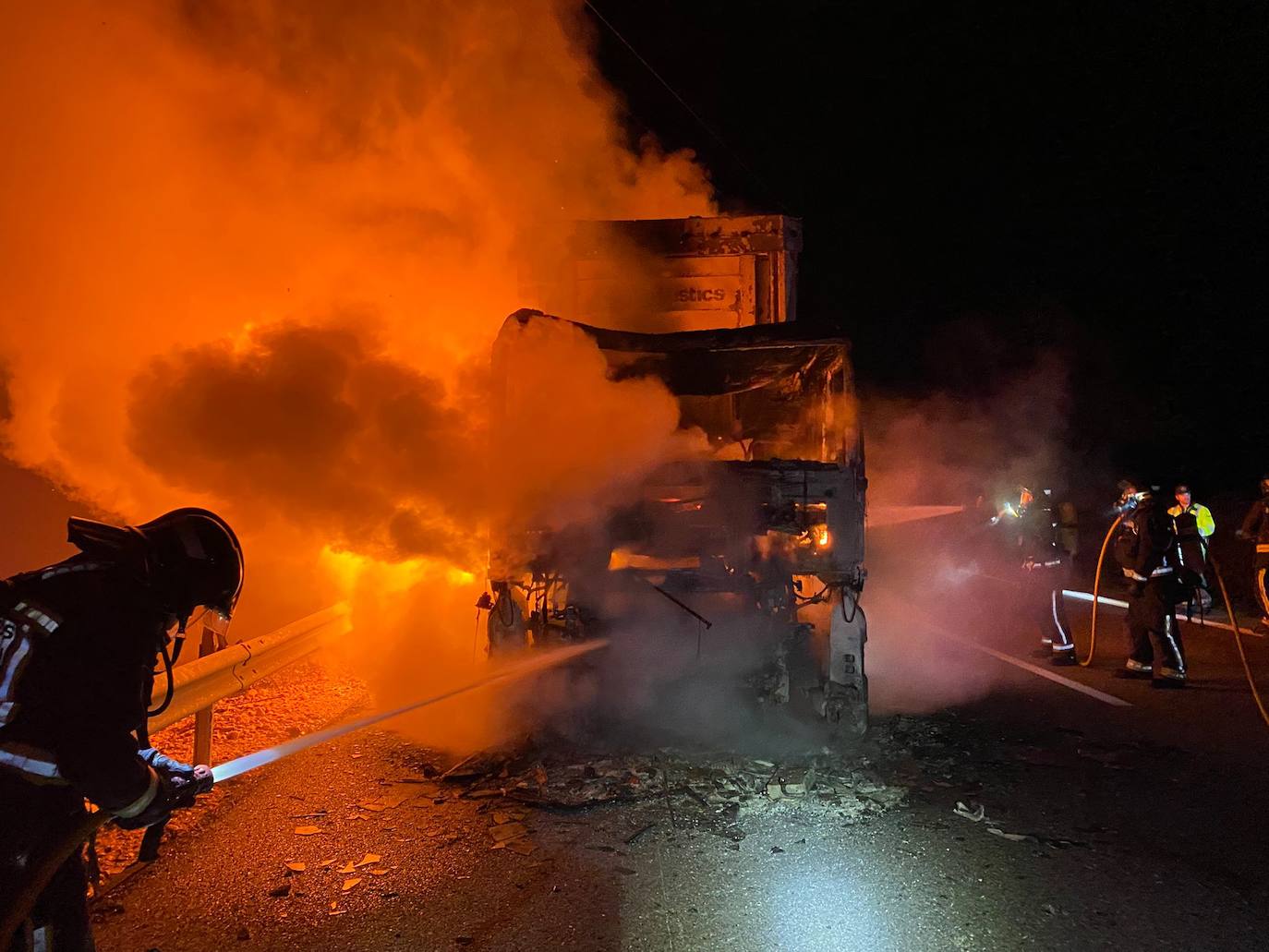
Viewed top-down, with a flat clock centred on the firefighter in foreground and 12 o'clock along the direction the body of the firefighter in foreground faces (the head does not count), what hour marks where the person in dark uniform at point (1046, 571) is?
The person in dark uniform is roughly at 1 o'clock from the firefighter in foreground.

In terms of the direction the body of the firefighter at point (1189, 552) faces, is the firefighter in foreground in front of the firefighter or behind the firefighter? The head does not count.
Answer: in front

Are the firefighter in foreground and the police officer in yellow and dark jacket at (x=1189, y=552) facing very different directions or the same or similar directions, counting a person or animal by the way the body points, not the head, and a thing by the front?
very different directions

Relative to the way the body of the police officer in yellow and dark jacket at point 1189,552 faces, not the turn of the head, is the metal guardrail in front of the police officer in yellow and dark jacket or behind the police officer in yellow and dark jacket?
in front

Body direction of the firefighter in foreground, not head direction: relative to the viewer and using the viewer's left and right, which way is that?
facing away from the viewer and to the right of the viewer

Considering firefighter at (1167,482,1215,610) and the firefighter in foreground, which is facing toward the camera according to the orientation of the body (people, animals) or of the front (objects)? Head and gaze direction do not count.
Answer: the firefighter

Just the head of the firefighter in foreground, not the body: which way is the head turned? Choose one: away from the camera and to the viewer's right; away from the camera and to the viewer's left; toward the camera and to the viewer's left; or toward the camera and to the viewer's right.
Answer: away from the camera and to the viewer's right

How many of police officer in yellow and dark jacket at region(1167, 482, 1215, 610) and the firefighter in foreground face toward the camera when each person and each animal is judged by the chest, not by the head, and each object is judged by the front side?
1

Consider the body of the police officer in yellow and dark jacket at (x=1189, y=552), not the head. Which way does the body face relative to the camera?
toward the camera
